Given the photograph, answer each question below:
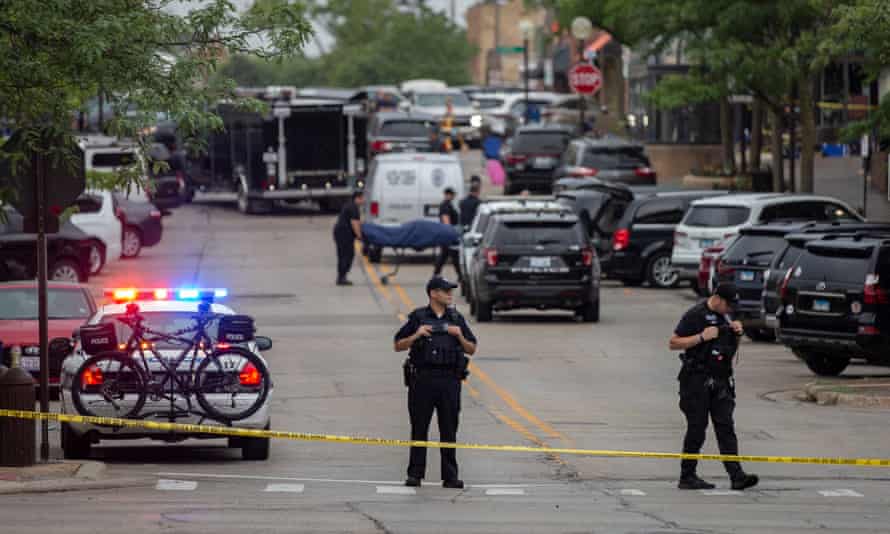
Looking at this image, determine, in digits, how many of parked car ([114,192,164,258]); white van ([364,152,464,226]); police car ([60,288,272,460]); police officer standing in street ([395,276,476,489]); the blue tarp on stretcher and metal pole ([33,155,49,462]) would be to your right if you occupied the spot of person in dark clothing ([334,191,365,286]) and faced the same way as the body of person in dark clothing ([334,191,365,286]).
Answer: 3

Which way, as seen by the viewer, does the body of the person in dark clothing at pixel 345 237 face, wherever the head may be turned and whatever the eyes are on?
to the viewer's right

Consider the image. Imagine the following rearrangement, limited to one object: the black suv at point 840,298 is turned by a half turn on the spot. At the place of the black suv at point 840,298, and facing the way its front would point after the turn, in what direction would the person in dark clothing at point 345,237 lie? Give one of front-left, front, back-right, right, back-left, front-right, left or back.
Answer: right

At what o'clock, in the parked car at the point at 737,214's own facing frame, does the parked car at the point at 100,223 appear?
the parked car at the point at 100,223 is roughly at 8 o'clock from the parked car at the point at 737,214.

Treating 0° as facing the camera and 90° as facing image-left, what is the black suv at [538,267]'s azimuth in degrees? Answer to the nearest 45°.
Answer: approximately 180°

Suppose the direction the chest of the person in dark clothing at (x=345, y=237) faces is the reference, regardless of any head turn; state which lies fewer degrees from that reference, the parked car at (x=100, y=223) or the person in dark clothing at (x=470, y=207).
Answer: the person in dark clothing

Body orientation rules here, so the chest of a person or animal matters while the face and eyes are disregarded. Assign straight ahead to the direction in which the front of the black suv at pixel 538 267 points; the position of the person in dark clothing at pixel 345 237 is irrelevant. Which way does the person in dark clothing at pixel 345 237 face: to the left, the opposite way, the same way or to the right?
to the right

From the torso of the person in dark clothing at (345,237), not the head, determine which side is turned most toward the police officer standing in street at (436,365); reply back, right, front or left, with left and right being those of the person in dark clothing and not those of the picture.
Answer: right

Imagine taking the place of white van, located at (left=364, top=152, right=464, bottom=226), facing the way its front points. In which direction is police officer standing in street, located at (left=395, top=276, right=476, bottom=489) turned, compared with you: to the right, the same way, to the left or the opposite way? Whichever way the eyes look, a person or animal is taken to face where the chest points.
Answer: the opposite way

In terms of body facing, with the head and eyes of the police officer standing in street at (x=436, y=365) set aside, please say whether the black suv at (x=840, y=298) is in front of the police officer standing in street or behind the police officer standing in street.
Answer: behind

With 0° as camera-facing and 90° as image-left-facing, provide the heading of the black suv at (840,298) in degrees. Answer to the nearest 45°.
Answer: approximately 225°

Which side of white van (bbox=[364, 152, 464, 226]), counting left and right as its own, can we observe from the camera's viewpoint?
back
